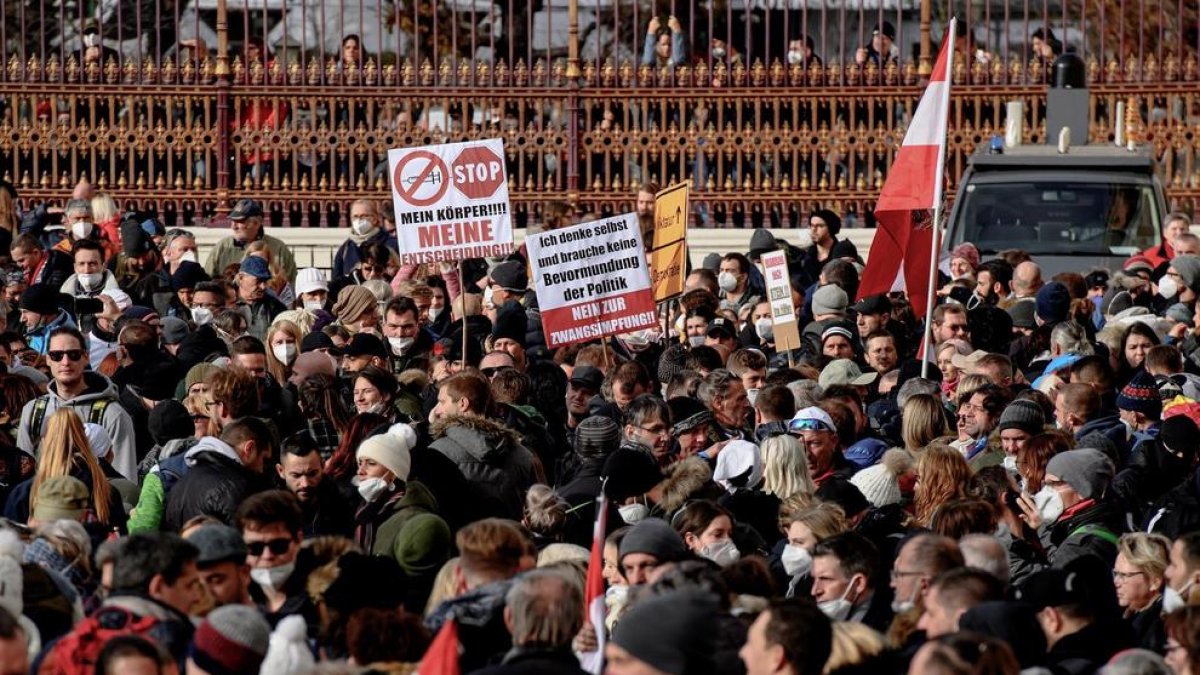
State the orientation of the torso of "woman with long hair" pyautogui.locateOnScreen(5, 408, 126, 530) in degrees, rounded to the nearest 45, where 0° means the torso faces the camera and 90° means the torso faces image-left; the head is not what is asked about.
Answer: approximately 180°

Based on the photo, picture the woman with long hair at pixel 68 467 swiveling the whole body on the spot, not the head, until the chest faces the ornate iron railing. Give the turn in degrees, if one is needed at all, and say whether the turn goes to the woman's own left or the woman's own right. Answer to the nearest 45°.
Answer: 0° — they already face it
